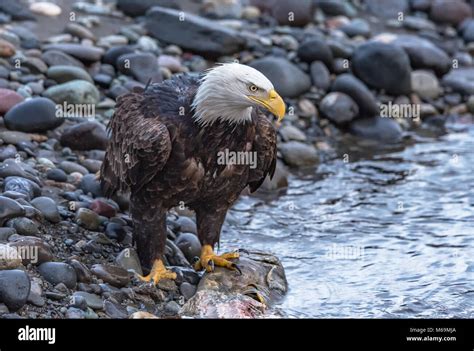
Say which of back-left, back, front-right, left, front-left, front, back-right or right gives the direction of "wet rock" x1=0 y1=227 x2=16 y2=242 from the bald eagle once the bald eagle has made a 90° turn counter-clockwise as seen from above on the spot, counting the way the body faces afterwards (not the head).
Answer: back-left

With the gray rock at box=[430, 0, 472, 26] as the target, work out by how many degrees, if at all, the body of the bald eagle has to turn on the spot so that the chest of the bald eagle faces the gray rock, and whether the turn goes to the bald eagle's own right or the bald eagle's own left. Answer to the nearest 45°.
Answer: approximately 90° to the bald eagle's own left

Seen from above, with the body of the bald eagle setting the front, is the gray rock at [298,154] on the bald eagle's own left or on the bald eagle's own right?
on the bald eagle's own left

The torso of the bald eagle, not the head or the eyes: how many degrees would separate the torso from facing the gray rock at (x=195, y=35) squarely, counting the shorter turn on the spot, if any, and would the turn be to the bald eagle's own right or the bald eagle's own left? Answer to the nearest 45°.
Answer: approximately 135° to the bald eagle's own left

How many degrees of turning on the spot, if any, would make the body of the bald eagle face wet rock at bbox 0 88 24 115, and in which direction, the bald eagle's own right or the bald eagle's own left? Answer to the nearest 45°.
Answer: approximately 180°

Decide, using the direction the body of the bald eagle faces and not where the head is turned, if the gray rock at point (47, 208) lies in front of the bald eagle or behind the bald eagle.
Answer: behind

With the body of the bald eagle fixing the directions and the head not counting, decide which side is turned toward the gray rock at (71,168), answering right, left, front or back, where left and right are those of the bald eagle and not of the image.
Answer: back

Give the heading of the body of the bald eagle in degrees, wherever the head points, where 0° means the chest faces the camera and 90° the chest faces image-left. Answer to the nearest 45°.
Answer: approximately 315°
